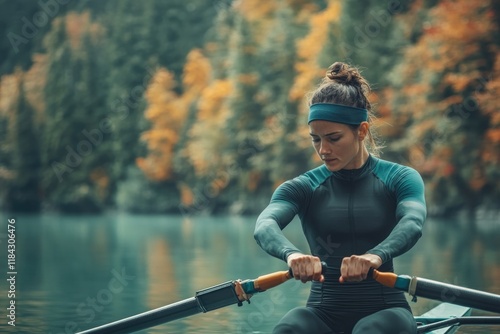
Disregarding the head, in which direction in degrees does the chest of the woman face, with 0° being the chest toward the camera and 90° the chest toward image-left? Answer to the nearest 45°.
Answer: approximately 0°
